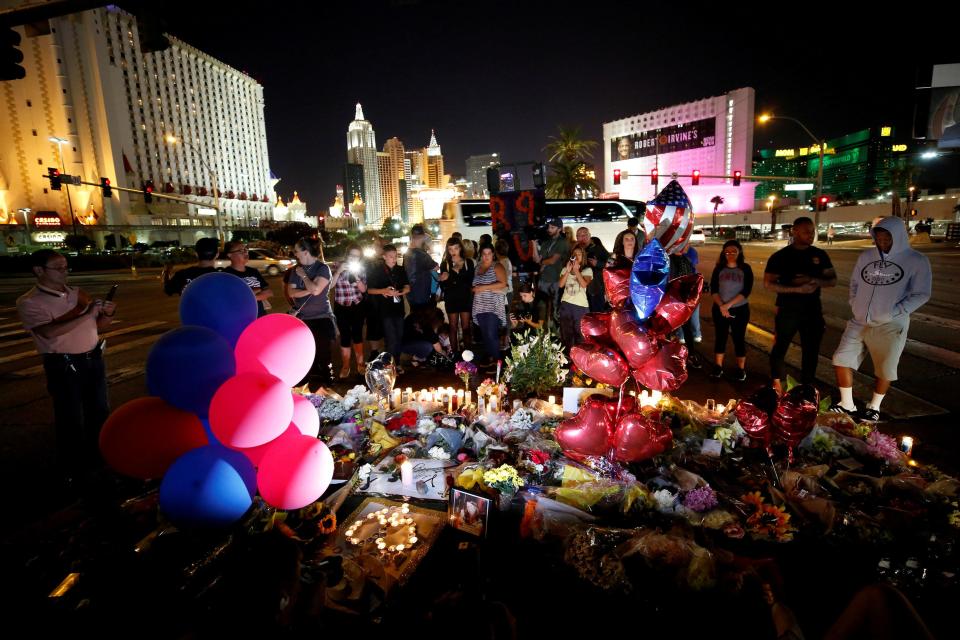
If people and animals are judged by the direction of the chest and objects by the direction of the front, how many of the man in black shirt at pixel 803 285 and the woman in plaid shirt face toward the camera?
2

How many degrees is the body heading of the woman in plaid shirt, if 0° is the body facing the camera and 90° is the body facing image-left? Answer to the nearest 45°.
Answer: approximately 0°

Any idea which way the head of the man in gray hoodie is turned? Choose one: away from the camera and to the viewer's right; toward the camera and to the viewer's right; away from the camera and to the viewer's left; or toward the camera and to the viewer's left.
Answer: toward the camera and to the viewer's left
